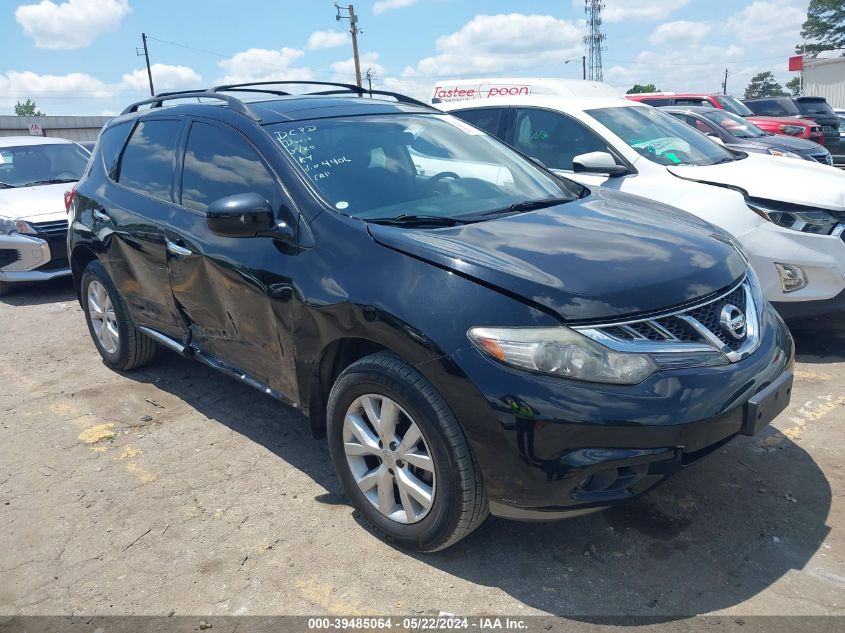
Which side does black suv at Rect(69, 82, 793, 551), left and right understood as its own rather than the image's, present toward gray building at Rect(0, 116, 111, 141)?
back

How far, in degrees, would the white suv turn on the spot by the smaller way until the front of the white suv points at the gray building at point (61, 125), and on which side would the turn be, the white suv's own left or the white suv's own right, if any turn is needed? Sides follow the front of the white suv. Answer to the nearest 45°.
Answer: approximately 180°

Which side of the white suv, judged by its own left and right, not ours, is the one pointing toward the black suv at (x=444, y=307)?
right

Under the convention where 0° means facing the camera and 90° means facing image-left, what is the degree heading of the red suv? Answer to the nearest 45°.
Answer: approximately 315°

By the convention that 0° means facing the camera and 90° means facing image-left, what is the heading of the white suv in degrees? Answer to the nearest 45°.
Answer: approximately 315°

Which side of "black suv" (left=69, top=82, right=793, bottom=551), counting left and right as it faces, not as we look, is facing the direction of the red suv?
left

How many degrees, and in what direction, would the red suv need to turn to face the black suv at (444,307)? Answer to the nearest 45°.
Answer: approximately 45° to its right

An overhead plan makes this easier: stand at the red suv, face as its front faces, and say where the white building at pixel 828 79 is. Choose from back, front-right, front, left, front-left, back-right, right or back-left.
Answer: back-left
